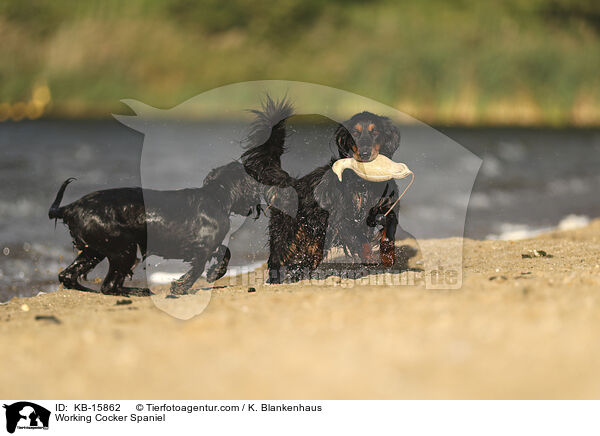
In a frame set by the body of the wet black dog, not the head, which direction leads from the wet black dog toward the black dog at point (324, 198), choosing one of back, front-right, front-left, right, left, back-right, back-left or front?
front

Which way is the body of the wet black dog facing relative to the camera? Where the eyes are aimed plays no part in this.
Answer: to the viewer's right
